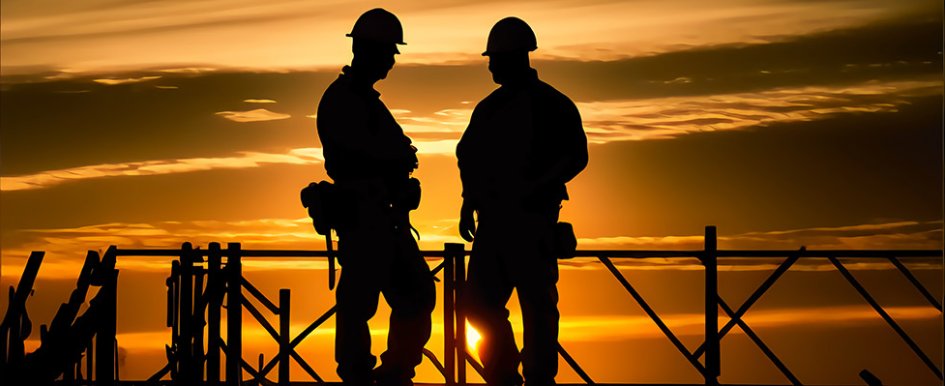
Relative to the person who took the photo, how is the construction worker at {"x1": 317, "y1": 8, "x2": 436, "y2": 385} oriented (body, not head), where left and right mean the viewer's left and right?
facing to the right of the viewer

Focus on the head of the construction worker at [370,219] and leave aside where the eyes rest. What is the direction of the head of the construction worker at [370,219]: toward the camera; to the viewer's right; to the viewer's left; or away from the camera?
to the viewer's right

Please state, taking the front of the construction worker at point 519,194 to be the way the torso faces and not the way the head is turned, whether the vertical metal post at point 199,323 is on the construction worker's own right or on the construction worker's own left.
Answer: on the construction worker's own right

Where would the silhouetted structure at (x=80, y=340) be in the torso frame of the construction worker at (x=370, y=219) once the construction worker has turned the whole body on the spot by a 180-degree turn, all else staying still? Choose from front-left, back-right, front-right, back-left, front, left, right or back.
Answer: front-right

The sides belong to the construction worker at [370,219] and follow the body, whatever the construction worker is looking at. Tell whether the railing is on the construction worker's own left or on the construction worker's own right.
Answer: on the construction worker's own left

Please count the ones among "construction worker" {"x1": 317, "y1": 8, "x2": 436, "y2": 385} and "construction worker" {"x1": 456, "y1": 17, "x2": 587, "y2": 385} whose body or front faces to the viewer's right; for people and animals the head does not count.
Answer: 1

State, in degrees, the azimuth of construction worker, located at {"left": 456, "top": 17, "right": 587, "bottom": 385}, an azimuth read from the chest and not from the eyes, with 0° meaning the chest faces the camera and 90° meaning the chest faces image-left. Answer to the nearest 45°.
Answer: approximately 45°
